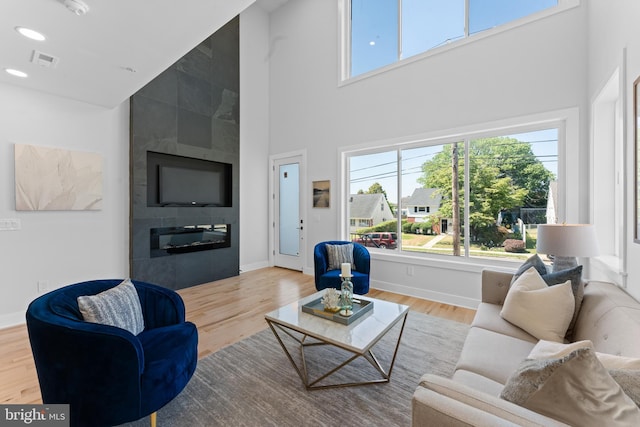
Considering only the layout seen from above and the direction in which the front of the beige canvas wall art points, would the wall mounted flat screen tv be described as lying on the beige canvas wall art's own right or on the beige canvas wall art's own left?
on the beige canvas wall art's own left

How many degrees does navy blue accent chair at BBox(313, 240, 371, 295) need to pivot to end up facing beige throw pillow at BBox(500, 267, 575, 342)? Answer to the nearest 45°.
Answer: approximately 45° to its left

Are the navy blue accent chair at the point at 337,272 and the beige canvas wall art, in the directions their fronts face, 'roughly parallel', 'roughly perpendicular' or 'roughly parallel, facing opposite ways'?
roughly perpendicular

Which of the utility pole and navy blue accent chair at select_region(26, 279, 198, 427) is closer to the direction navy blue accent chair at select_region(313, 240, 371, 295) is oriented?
the navy blue accent chair

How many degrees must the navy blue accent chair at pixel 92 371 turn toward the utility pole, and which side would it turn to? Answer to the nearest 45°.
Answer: approximately 45° to its left

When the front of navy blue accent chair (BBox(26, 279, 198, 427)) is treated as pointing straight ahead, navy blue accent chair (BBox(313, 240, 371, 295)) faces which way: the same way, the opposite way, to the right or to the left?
to the right

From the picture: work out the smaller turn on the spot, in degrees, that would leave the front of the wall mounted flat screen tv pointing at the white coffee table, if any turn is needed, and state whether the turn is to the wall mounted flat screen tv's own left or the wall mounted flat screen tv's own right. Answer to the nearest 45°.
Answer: approximately 45° to the wall mounted flat screen tv's own right

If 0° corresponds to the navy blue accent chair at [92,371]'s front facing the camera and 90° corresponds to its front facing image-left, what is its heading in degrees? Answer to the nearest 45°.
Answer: approximately 315°

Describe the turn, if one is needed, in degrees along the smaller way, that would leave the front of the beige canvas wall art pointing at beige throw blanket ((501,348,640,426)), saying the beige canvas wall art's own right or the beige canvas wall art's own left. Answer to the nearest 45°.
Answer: approximately 45° to the beige canvas wall art's own right

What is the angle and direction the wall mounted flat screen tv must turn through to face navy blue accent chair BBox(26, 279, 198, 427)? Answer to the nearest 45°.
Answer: approximately 45° to its right
